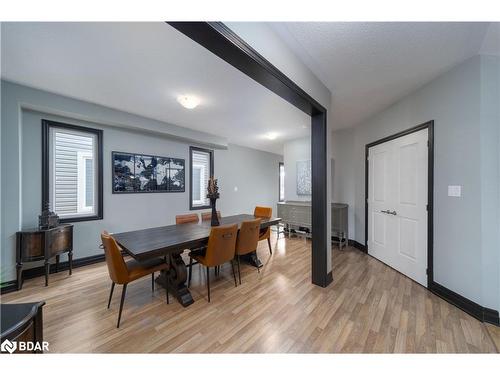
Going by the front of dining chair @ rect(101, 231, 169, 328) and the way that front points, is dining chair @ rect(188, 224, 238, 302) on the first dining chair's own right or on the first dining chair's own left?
on the first dining chair's own right

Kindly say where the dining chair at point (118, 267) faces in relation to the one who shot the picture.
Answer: facing away from the viewer and to the right of the viewer

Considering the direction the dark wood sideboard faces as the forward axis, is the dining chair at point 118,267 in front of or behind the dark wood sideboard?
in front

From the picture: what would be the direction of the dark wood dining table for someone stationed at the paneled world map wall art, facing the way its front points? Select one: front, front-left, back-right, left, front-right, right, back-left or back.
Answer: front-right

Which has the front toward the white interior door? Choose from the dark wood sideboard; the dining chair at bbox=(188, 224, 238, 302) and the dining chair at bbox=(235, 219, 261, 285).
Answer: the dark wood sideboard

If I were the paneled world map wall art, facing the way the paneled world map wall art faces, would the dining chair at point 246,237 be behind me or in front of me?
in front

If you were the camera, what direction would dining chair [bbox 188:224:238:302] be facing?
facing away from the viewer and to the left of the viewer

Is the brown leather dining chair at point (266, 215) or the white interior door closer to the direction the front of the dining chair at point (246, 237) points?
the brown leather dining chair

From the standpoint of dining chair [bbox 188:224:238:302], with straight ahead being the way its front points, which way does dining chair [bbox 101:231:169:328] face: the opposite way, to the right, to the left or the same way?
to the right

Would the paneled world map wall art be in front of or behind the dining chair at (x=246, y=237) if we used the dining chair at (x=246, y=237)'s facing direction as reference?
in front

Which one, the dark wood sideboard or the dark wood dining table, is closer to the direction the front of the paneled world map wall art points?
the dark wood dining table

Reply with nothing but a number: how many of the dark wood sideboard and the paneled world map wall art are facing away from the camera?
0
